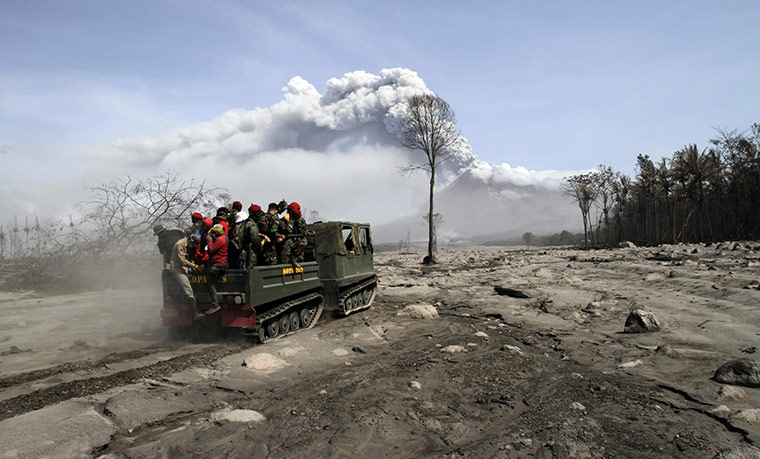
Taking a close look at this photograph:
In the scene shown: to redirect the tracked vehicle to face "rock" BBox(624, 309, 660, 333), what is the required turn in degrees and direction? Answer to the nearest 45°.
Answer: approximately 90° to its right

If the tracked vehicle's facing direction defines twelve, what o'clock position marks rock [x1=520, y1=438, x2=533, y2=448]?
The rock is roughly at 4 o'clock from the tracked vehicle.

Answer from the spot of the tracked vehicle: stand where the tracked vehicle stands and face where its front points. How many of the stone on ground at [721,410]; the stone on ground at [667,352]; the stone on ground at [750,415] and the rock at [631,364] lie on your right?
4

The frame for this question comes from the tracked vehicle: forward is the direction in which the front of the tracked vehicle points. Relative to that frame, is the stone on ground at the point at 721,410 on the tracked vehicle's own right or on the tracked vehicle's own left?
on the tracked vehicle's own right

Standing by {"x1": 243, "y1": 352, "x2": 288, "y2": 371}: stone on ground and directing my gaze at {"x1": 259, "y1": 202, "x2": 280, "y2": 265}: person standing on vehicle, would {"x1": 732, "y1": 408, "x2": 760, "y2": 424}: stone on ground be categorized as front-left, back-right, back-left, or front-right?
back-right

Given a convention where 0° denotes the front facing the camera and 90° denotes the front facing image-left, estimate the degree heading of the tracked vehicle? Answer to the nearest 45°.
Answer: approximately 225°

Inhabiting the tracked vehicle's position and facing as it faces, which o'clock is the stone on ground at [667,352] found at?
The stone on ground is roughly at 3 o'clock from the tracked vehicle.

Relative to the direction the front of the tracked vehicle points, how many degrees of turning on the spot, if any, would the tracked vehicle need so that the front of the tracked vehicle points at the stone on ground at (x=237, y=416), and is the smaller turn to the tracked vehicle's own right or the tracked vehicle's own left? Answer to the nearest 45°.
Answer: approximately 135° to the tracked vehicle's own right

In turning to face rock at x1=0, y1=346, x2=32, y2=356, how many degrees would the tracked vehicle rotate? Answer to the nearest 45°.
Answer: approximately 135° to its left

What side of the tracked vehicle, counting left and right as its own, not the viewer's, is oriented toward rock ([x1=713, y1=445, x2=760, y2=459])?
right
